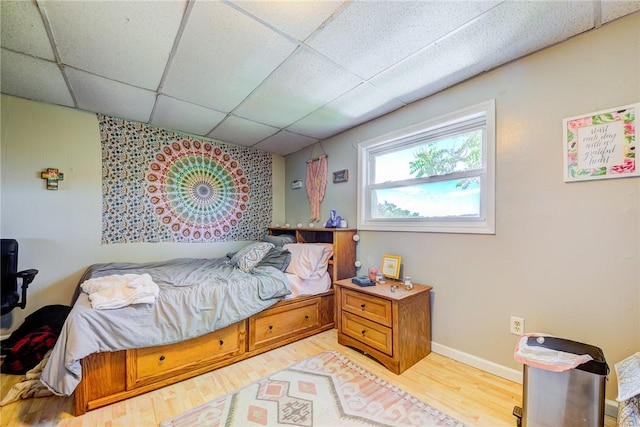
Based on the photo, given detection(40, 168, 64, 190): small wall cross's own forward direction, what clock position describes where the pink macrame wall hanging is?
The pink macrame wall hanging is roughly at 10 o'clock from the small wall cross.

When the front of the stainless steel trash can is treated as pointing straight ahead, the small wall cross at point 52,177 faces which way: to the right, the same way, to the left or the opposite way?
the opposite way

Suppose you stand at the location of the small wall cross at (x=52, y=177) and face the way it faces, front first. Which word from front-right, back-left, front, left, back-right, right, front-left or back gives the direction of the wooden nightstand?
front-left

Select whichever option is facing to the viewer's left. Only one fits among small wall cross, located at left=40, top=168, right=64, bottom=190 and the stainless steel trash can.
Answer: the stainless steel trash can

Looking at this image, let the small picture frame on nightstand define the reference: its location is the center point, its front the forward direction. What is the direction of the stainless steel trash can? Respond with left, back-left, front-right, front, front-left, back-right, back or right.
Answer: left

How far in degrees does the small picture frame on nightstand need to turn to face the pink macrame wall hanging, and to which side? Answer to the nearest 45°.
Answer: approximately 90° to its right

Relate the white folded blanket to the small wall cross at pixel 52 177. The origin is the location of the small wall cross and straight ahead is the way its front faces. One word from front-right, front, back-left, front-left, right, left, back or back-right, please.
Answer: front

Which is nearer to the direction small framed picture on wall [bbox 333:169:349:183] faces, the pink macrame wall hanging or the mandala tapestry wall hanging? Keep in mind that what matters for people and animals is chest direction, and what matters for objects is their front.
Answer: the mandala tapestry wall hanging

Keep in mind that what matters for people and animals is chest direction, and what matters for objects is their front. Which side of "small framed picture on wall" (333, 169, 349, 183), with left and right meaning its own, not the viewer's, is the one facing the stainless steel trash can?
left

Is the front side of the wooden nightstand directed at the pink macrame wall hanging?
no

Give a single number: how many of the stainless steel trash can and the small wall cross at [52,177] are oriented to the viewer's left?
1

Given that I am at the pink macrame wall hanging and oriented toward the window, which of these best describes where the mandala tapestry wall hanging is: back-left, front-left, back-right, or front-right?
back-right

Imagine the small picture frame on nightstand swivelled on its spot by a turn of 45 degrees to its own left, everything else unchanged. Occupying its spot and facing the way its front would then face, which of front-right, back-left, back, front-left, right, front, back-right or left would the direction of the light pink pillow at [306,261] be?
right
